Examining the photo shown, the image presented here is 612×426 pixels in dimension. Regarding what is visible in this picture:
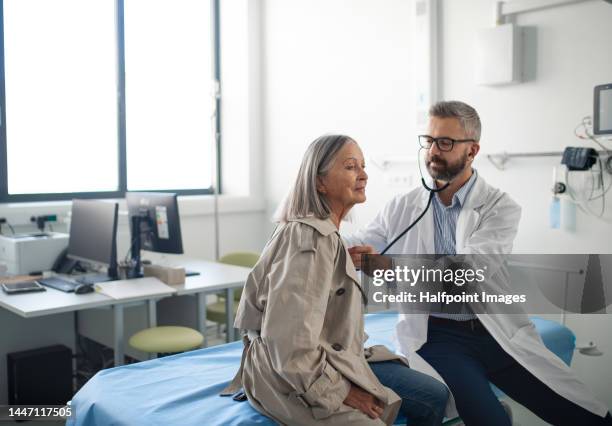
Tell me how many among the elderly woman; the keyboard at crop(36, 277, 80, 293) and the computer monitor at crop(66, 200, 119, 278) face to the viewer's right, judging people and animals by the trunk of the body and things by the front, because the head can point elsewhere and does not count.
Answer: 1

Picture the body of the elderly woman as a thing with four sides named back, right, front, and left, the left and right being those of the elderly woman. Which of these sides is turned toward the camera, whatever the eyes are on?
right

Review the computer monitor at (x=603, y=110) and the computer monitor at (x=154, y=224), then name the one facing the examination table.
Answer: the computer monitor at (x=603, y=110)

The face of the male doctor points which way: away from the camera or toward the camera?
toward the camera

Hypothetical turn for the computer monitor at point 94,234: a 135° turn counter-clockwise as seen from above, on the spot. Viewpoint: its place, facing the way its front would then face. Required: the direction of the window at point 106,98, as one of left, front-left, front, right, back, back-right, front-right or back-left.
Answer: left

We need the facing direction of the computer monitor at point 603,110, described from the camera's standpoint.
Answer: facing the viewer and to the left of the viewer

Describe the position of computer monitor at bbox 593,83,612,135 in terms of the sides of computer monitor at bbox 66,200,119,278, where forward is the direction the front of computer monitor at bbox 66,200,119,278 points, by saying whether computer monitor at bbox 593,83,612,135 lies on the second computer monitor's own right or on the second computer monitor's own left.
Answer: on the second computer monitor's own left

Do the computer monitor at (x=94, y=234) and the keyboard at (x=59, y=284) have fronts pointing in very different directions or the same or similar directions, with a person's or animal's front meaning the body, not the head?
same or similar directions

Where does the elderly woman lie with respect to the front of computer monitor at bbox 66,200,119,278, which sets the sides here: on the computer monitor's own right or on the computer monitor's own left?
on the computer monitor's own left
